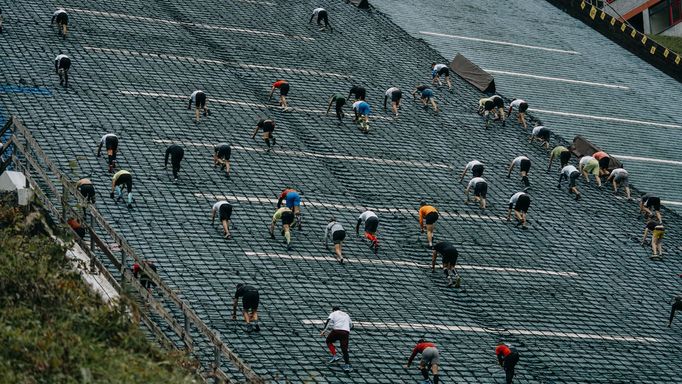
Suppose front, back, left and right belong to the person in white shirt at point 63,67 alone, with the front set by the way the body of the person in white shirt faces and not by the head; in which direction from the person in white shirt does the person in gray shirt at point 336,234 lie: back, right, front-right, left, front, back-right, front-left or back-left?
back-right

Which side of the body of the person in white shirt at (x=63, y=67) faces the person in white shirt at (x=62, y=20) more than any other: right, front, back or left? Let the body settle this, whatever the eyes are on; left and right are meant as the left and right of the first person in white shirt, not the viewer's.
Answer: front

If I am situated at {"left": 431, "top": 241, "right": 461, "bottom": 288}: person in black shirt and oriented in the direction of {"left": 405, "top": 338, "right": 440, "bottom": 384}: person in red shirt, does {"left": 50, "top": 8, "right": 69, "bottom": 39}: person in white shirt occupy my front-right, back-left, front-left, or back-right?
back-right

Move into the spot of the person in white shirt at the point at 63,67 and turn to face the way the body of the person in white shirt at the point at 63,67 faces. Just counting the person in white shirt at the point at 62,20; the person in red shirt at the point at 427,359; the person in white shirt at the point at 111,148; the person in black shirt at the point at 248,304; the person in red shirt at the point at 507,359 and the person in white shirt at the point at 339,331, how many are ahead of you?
1

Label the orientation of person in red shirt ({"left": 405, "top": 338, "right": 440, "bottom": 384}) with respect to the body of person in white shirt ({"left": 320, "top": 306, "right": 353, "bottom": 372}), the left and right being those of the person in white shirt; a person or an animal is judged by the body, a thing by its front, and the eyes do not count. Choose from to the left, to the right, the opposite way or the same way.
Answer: the same way

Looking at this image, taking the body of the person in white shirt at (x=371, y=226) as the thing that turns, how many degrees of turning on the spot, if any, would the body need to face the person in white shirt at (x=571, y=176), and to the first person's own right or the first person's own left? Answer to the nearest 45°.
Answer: approximately 90° to the first person's own right

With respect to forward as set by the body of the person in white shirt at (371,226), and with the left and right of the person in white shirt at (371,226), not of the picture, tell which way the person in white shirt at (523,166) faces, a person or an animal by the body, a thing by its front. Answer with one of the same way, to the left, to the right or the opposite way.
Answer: the same way

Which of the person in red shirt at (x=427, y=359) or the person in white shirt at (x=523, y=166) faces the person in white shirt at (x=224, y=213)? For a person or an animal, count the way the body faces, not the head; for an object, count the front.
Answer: the person in red shirt

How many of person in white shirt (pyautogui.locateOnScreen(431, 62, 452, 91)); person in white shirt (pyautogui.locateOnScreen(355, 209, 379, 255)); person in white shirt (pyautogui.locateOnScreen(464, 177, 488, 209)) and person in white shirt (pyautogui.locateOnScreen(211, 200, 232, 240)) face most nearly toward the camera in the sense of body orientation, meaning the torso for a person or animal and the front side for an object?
0

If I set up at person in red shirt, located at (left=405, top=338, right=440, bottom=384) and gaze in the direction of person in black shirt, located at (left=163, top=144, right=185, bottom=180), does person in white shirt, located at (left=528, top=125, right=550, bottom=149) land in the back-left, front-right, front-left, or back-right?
front-right

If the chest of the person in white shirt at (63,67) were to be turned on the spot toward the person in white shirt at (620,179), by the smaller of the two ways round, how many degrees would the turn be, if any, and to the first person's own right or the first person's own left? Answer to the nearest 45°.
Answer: approximately 90° to the first person's own right

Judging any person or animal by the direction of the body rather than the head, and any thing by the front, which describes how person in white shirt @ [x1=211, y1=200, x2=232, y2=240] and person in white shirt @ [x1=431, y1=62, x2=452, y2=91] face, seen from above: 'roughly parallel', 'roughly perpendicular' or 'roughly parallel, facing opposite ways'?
roughly parallel

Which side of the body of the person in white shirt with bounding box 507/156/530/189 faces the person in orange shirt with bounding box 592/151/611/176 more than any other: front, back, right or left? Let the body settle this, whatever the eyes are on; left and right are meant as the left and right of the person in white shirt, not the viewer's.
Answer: right

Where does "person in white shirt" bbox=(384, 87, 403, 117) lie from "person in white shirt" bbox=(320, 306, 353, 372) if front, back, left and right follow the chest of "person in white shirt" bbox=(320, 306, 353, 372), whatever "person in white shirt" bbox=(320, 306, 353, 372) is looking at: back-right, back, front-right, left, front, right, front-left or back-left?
front-right

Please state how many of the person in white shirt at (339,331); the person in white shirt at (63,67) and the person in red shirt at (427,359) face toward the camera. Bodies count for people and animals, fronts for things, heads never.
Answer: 0

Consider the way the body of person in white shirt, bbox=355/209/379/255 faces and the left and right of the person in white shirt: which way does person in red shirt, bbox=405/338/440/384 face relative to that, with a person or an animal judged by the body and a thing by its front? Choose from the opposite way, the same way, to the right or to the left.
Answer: the same way

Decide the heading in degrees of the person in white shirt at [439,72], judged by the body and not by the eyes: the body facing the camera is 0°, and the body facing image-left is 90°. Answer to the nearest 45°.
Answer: approximately 135°

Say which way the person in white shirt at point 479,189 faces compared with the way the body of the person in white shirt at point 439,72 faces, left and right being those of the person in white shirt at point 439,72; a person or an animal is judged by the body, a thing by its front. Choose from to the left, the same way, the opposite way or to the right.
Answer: the same way
